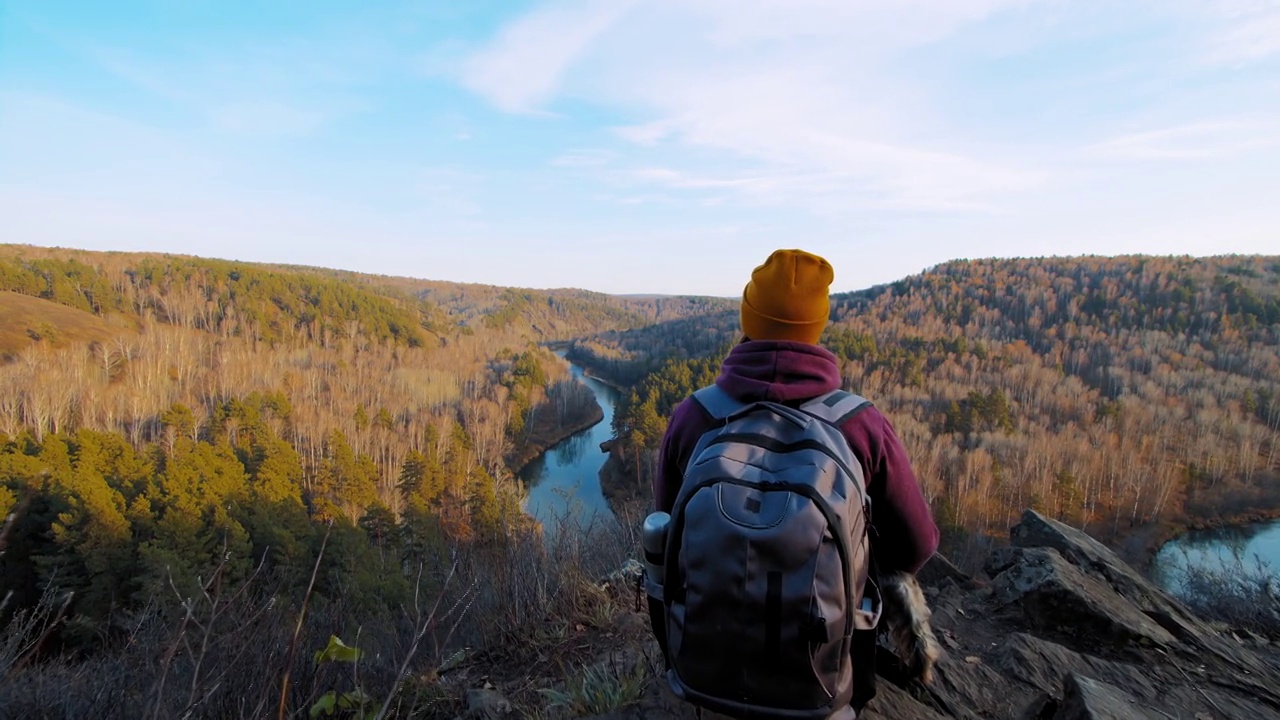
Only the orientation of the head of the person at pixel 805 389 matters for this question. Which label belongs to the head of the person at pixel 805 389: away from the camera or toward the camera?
away from the camera

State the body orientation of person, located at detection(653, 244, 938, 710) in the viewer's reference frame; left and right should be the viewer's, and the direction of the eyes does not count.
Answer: facing away from the viewer
